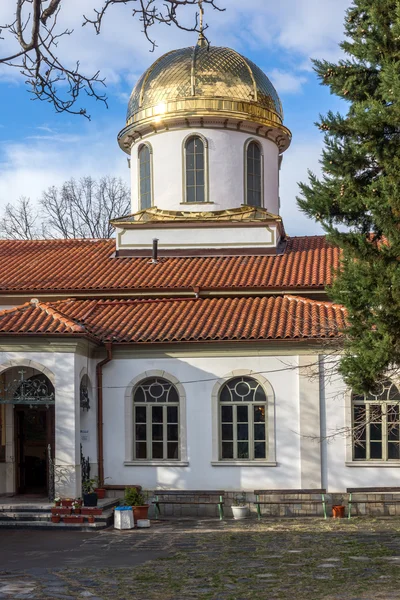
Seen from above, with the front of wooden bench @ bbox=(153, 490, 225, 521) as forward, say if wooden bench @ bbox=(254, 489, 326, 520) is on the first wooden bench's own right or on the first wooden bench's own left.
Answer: on the first wooden bench's own left

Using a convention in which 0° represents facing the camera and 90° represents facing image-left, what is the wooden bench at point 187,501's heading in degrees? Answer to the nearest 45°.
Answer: approximately 0°

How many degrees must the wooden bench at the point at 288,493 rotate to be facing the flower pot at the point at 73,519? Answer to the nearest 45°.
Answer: approximately 45° to its right

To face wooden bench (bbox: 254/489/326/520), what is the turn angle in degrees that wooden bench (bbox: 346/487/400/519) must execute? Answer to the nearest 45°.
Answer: approximately 90° to its right

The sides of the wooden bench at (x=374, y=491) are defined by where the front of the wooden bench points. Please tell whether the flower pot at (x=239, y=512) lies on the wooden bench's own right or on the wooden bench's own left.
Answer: on the wooden bench's own right

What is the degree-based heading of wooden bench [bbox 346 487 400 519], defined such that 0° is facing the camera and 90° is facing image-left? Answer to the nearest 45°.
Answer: approximately 0°

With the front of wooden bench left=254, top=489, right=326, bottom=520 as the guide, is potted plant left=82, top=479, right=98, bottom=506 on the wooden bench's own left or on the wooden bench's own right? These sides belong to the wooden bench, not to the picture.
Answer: on the wooden bench's own right
